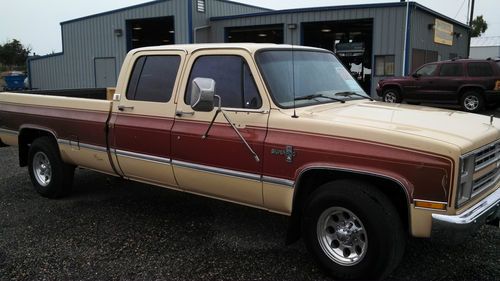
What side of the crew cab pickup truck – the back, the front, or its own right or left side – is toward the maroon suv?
left

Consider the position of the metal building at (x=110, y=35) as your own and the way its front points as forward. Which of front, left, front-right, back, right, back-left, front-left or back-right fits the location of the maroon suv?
front-left

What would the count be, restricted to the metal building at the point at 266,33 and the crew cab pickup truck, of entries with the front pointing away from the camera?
0

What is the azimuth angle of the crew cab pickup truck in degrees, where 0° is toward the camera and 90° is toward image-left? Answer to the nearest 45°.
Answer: approximately 315°

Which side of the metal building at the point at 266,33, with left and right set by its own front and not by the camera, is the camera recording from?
front

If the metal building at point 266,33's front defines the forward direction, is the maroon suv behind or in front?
in front

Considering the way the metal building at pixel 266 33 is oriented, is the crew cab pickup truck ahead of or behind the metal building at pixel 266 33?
ahead

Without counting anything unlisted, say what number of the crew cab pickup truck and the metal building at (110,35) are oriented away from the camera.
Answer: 0

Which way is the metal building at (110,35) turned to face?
toward the camera

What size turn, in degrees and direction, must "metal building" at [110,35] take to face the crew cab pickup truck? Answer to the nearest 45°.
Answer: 0° — it already faces it
